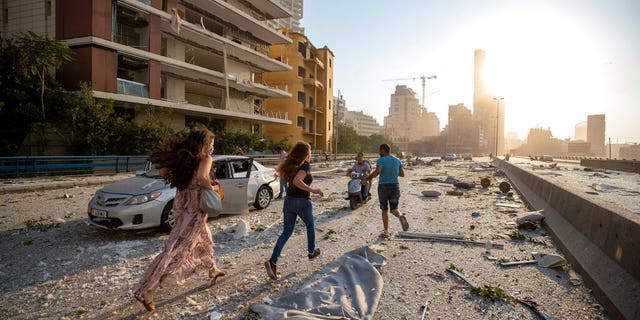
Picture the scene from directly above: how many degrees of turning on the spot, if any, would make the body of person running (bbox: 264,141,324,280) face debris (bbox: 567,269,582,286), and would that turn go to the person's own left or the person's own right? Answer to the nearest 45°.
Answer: approximately 45° to the person's own right

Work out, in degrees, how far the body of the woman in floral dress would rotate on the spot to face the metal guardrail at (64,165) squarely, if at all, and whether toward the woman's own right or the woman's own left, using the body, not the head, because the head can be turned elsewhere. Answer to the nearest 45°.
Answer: approximately 45° to the woman's own left

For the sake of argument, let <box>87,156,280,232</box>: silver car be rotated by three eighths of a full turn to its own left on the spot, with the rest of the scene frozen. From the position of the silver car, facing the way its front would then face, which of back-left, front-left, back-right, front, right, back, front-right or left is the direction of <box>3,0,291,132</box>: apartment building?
left

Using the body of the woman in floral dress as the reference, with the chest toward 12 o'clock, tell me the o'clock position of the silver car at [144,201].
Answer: The silver car is roughly at 10 o'clock from the woman in floral dress.

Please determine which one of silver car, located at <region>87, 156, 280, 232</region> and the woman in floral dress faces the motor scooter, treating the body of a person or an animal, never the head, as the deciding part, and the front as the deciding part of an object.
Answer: the woman in floral dress

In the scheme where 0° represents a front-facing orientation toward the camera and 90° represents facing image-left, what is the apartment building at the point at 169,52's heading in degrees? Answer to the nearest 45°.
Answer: approximately 315°

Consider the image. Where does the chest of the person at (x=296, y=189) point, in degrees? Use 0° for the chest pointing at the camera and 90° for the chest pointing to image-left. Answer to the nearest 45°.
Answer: approximately 225°

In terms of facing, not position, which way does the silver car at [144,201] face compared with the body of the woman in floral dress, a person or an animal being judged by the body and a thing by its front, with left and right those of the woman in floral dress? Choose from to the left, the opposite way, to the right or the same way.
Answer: the opposite way

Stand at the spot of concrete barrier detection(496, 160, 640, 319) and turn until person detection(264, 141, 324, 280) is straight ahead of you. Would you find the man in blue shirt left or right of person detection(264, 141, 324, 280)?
right

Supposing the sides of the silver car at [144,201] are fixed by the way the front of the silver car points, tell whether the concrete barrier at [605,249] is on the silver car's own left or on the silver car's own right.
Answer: on the silver car's own left
